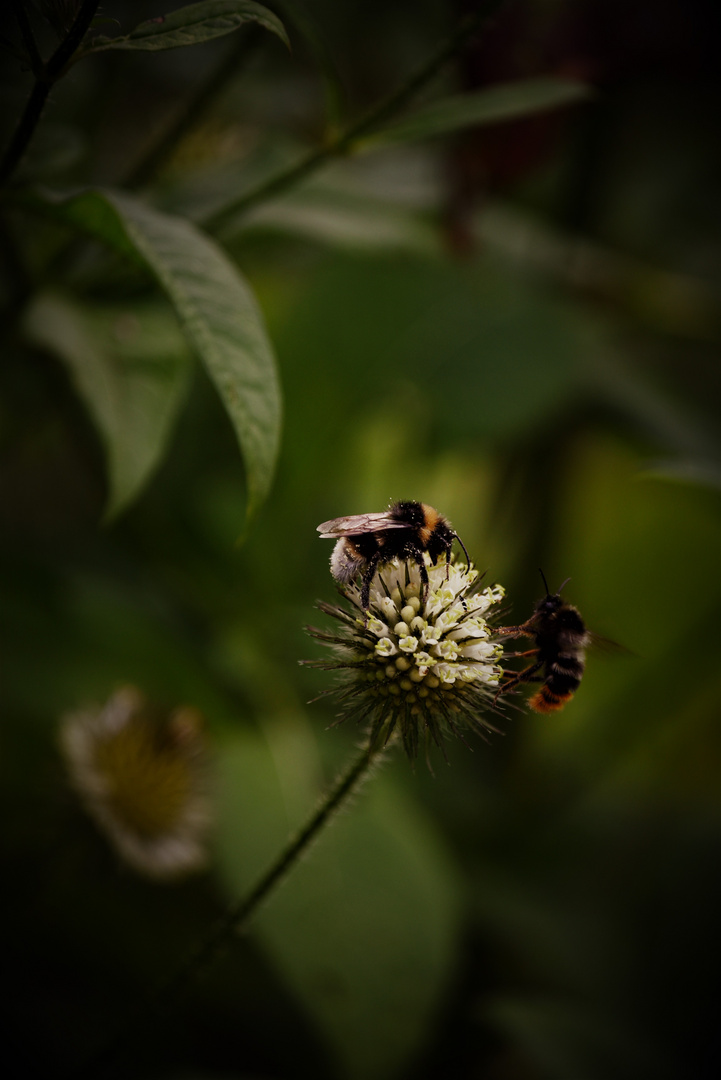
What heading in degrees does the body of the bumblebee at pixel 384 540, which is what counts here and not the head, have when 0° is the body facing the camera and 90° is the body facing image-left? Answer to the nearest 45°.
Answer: approximately 270°
